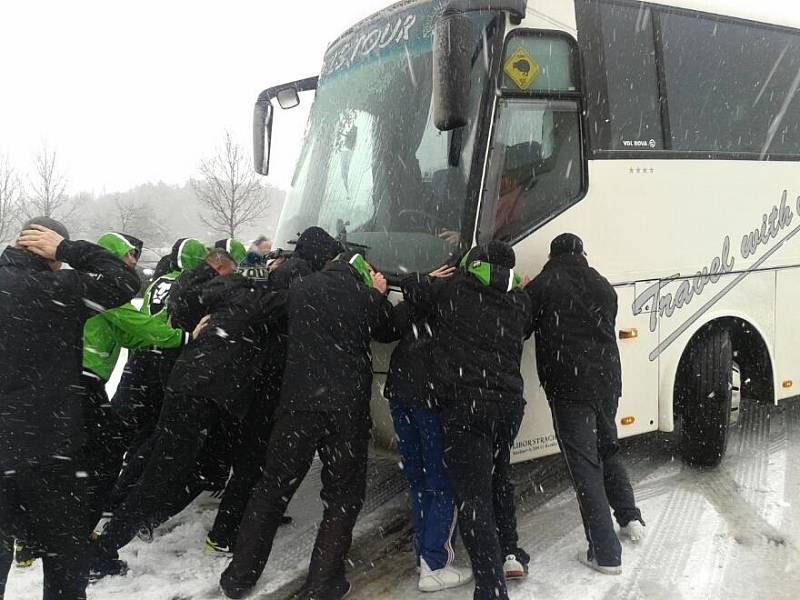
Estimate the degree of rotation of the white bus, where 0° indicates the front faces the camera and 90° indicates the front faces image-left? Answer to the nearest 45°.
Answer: approximately 45°

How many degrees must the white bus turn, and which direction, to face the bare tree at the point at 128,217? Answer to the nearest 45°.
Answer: approximately 90° to its right

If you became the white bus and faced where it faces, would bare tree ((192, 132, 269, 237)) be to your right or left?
on your right
